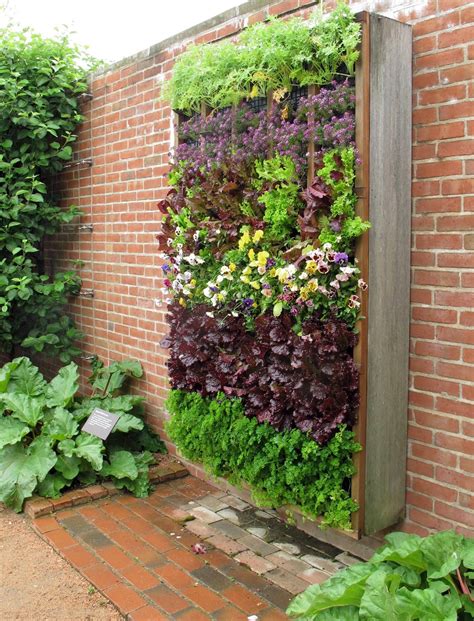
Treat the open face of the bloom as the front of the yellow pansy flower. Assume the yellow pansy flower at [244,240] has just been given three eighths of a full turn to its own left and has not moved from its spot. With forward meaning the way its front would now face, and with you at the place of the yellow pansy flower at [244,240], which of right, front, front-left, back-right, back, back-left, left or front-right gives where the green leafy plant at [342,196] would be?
front-right

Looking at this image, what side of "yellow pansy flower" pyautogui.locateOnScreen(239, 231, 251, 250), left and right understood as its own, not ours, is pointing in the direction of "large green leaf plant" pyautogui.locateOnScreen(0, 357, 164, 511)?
right

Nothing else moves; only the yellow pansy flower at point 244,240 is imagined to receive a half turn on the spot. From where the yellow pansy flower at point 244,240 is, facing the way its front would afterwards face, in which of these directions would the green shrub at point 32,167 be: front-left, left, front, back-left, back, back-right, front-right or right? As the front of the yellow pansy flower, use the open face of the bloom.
left

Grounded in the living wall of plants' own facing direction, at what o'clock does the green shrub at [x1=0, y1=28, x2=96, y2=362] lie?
The green shrub is roughly at 3 o'clock from the living wall of plants.

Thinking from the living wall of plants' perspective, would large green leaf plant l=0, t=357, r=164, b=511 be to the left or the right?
on its right

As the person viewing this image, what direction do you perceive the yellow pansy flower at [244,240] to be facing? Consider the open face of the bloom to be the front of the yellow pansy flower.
facing the viewer and to the left of the viewer
